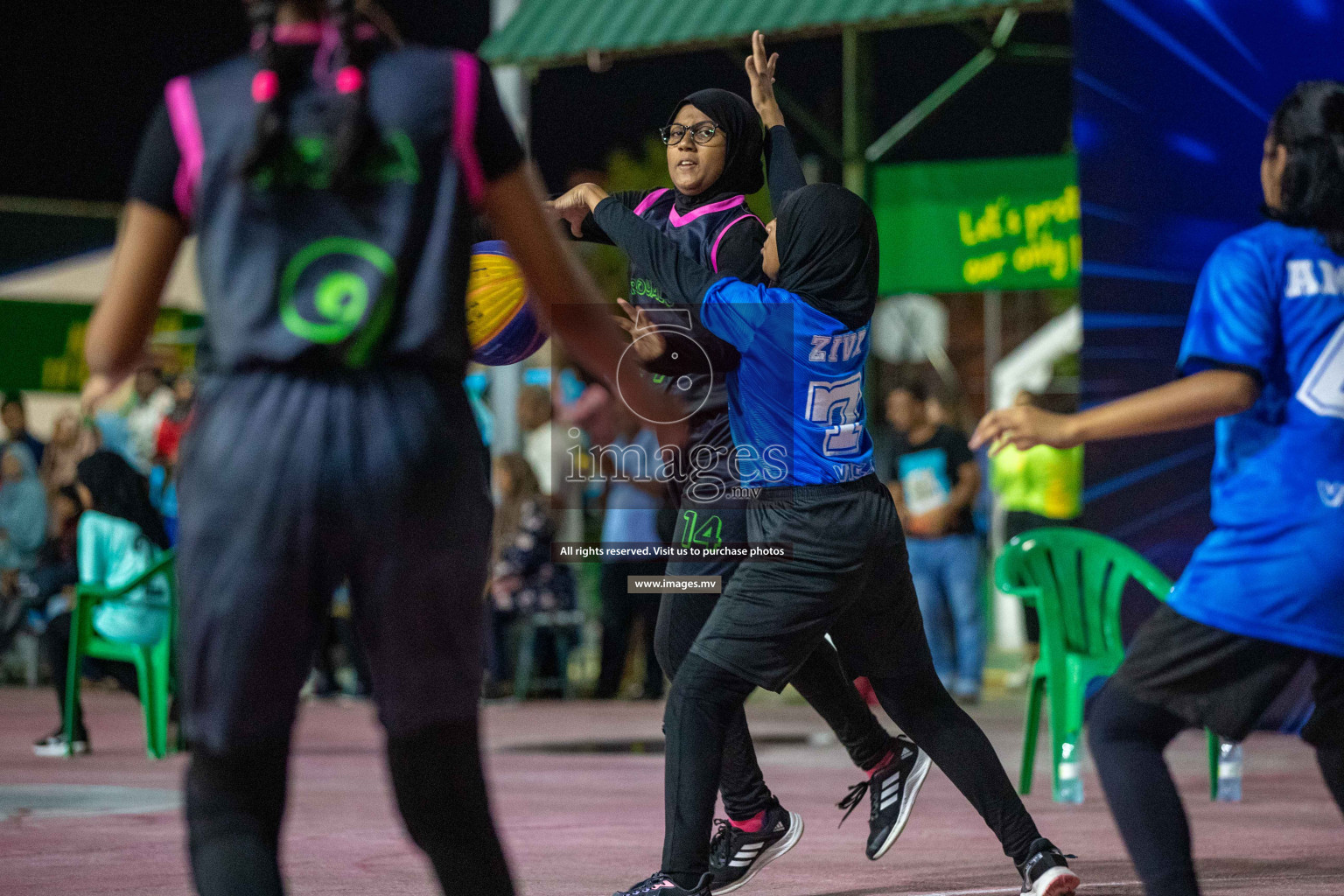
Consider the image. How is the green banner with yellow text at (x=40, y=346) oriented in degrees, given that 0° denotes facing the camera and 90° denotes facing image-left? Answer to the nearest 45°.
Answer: approximately 0°

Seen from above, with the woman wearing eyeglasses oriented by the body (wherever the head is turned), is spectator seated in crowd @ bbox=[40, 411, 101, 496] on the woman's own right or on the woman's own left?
on the woman's own right

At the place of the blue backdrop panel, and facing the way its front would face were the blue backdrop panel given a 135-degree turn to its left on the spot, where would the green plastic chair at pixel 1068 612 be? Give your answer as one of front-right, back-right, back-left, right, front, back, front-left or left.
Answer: back-right

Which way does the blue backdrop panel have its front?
toward the camera

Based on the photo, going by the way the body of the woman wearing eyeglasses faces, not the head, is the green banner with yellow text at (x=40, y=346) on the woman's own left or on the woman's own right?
on the woman's own right

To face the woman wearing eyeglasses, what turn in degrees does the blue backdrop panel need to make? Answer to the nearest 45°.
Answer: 0° — it already faces them

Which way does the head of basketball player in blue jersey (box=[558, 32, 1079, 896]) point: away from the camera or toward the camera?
away from the camera

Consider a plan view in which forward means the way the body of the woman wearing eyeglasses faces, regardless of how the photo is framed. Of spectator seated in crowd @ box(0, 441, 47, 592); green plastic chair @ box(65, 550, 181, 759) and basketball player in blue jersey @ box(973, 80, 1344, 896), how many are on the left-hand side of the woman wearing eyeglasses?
1

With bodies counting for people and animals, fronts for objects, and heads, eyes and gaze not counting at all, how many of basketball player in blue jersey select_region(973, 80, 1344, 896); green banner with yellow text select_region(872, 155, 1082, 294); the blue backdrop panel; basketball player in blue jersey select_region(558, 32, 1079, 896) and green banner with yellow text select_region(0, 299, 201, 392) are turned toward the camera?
3

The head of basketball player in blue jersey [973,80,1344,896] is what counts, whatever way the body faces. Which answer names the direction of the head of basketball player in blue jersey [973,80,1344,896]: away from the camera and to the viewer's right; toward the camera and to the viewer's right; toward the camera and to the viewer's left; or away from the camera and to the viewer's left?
away from the camera and to the viewer's left

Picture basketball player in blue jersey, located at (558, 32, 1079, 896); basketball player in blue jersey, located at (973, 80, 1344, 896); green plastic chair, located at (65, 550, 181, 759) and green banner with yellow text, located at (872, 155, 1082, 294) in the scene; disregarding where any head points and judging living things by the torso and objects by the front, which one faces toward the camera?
the green banner with yellow text
